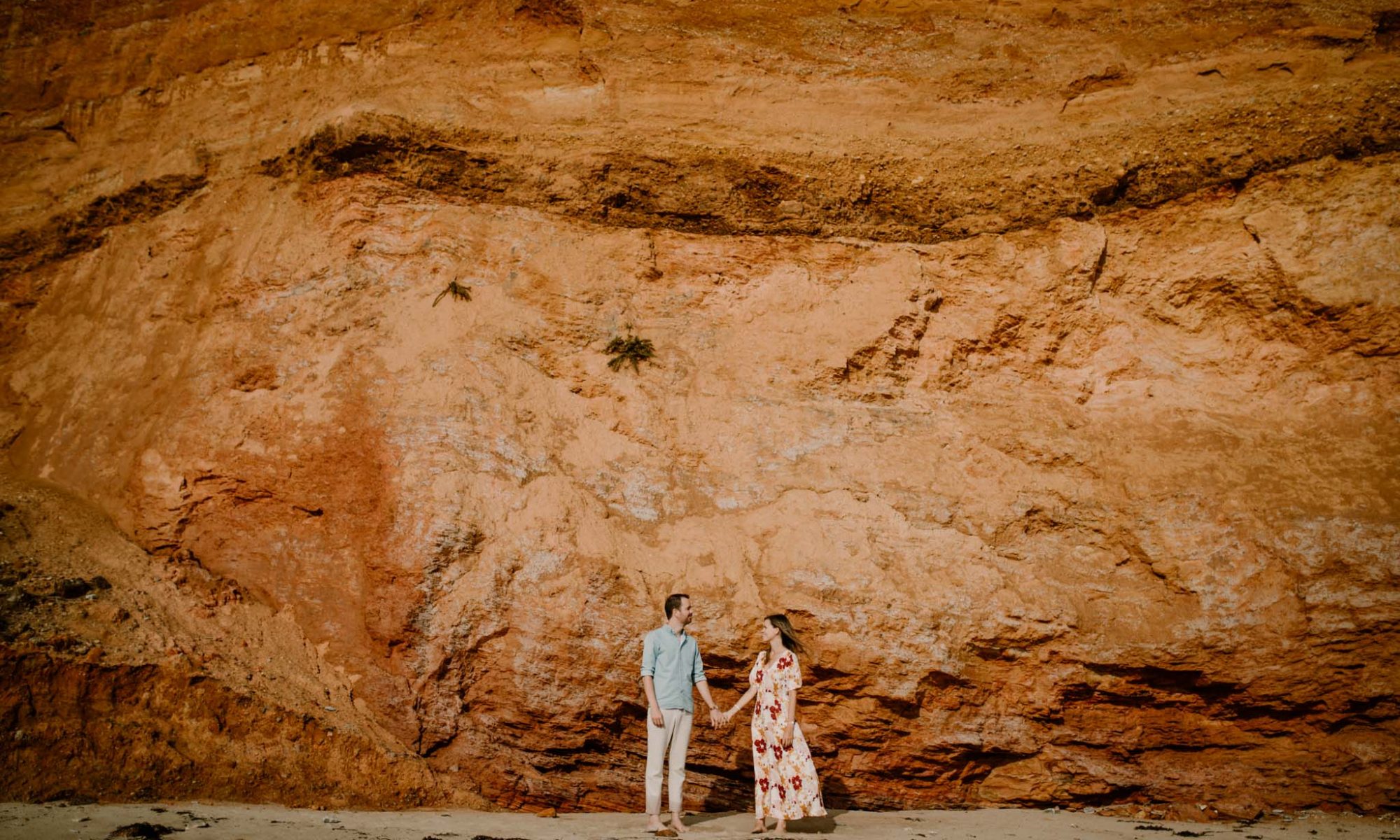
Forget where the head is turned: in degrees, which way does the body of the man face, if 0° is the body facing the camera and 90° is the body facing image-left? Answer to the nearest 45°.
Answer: approximately 315°

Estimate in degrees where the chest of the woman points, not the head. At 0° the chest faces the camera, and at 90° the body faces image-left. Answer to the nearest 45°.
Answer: approximately 45°

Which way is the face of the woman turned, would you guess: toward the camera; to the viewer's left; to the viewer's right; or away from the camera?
to the viewer's left

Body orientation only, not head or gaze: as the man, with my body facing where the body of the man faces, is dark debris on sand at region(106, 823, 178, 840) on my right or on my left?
on my right

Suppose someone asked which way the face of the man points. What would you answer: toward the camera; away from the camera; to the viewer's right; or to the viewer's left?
to the viewer's right

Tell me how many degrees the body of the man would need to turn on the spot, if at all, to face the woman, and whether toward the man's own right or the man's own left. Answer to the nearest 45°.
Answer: approximately 45° to the man's own left
